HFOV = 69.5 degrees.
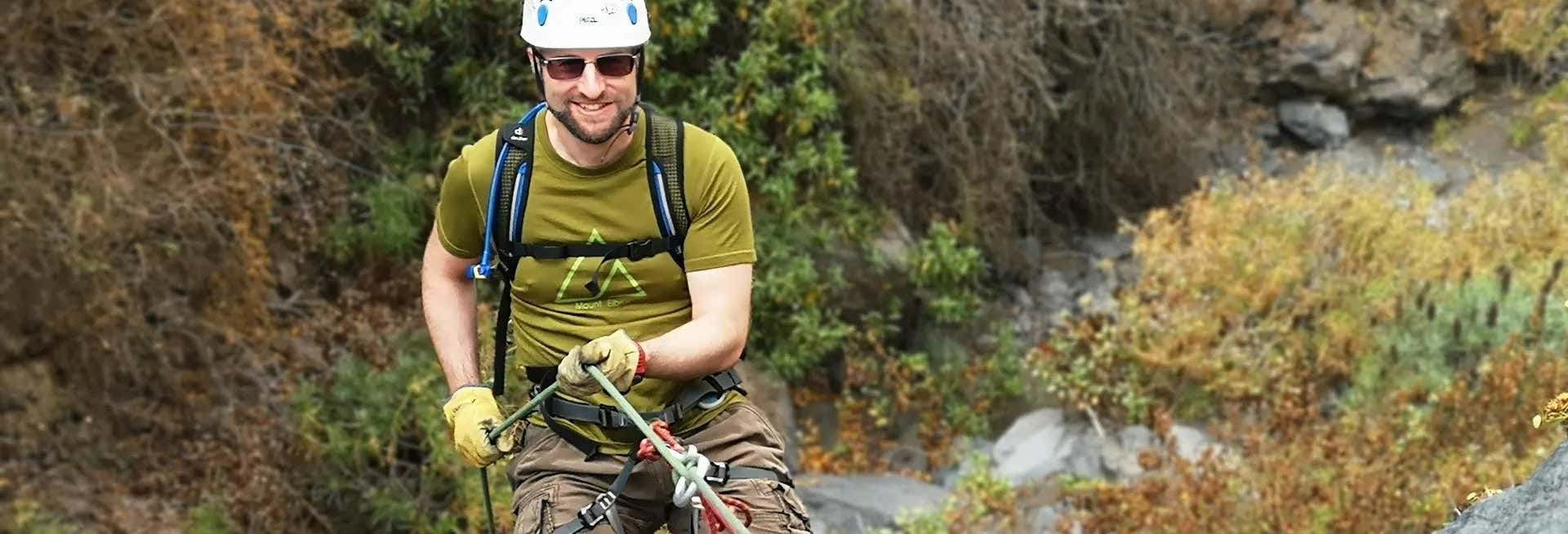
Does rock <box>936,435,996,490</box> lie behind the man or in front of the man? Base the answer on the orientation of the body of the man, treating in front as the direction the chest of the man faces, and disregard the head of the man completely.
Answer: behind

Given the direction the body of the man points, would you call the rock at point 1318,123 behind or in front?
behind

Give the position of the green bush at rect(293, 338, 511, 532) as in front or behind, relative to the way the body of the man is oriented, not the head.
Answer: behind

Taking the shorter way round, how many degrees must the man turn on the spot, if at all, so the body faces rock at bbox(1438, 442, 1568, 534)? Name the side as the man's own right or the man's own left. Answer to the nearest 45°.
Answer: approximately 45° to the man's own left

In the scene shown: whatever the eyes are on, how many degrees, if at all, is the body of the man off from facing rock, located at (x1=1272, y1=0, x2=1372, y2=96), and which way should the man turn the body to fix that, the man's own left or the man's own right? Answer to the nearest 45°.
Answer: approximately 135° to the man's own left

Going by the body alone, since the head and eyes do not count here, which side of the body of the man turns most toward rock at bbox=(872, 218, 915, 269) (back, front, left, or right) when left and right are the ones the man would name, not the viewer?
back

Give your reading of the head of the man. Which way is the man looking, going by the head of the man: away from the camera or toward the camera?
toward the camera

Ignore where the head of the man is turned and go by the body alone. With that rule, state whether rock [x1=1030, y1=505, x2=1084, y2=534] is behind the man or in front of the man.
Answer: behind

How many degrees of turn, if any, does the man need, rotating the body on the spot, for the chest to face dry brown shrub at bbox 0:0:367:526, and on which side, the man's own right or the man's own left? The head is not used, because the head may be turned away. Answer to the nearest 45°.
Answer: approximately 135° to the man's own right

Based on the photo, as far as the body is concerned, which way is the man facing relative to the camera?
toward the camera

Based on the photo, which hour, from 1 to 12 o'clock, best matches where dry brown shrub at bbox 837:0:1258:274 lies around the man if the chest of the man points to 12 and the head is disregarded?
The dry brown shrub is roughly at 7 o'clock from the man.
